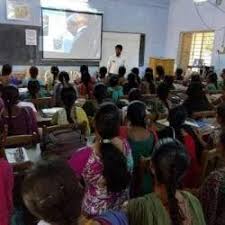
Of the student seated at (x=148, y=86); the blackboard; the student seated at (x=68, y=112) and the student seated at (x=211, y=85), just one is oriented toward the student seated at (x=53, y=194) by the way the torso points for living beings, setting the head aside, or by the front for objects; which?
the blackboard

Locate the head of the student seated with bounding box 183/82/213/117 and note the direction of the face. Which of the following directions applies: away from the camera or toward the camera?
away from the camera

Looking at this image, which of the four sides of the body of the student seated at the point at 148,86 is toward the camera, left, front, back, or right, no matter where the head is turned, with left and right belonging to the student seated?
back

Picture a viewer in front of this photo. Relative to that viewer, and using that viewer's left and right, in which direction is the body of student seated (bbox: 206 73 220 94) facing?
facing away from the viewer

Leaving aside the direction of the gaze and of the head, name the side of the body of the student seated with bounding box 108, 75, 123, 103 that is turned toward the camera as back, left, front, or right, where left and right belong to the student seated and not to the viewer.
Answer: back

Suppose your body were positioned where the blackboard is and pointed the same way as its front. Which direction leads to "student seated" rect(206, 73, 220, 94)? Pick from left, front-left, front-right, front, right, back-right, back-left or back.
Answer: front-left

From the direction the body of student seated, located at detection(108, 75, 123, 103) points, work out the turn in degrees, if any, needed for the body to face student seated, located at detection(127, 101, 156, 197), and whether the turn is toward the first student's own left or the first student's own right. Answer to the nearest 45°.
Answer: approximately 180°

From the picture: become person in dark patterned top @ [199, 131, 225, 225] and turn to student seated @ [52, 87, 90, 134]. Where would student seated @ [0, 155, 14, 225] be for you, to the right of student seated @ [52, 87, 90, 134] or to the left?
left

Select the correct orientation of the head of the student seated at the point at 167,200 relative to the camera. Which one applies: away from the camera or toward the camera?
away from the camera

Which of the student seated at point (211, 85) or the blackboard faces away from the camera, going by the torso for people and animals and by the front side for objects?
the student seated

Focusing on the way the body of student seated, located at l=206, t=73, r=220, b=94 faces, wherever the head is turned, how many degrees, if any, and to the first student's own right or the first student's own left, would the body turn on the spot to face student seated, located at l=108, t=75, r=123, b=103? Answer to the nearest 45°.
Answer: approximately 135° to the first student's own left

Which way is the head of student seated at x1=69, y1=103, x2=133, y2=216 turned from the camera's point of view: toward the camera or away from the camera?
away from the camera

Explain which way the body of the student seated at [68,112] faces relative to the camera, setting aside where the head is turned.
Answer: away from the camera

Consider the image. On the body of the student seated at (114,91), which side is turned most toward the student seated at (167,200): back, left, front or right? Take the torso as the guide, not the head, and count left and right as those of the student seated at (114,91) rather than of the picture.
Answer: back

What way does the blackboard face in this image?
toward the camera

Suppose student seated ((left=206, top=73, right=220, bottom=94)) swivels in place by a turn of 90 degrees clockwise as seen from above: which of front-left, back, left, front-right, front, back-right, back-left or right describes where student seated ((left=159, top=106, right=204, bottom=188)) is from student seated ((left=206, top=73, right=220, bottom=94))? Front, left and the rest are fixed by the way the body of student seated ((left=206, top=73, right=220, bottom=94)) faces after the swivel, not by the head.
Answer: right
